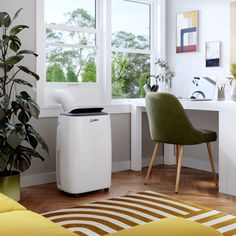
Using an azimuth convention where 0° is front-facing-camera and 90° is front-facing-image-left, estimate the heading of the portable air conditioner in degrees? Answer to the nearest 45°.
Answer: approximately 315°

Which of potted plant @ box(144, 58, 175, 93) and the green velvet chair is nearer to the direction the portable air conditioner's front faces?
the green velvet chair

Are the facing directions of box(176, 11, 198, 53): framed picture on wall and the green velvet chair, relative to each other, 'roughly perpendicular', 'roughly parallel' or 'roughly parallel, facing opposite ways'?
roughly parallel, facing opposite ways

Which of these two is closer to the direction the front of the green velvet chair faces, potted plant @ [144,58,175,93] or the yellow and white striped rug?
the potted plant

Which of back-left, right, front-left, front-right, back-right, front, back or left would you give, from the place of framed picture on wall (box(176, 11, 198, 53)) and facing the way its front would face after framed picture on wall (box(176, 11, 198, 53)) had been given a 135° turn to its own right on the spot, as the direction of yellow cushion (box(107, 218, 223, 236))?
back

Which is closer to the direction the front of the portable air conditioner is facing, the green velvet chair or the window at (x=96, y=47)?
the green velvet chair

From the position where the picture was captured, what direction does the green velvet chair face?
facing away from the viewer and to the right of the viewer

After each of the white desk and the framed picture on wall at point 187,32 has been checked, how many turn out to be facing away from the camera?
0

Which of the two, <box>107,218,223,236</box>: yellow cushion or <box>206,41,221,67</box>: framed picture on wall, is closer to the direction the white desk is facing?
the yellow cushion

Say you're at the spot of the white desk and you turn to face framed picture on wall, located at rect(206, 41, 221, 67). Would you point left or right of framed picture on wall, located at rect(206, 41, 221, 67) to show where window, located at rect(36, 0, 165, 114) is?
left

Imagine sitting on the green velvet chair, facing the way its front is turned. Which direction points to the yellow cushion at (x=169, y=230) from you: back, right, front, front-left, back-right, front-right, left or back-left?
back-right

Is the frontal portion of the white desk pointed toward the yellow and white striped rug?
yes

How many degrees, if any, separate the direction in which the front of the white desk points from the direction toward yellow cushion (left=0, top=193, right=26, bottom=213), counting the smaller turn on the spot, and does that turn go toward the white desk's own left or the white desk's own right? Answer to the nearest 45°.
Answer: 0° — it already faces it

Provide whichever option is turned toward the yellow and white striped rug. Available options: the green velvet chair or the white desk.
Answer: the white desk

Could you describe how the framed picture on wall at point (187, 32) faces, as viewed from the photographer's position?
facing the viewer and to the left of the viewer
